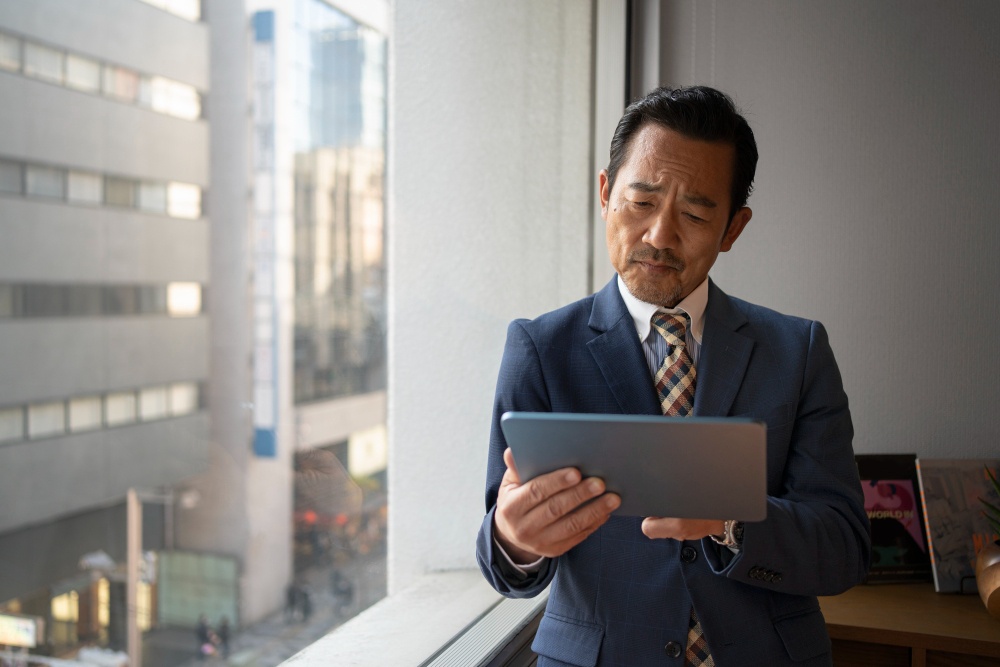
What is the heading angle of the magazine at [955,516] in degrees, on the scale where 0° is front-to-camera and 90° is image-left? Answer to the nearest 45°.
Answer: approximately 0°

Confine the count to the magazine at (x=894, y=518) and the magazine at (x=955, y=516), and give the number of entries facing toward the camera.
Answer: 2

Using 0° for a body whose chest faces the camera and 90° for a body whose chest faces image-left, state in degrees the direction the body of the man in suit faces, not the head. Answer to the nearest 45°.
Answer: approximately 0°

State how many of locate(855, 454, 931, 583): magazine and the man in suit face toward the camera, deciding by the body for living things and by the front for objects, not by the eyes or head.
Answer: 2

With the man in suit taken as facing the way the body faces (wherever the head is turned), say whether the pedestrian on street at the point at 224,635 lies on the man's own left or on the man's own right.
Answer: on the man's own right

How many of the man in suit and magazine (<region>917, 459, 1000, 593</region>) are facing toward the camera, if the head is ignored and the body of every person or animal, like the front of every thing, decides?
2

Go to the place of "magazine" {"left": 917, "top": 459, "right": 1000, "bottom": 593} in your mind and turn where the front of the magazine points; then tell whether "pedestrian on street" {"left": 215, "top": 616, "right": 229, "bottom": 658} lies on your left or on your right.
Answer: on your right
